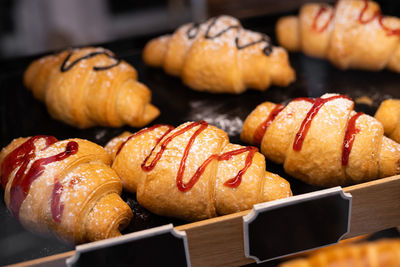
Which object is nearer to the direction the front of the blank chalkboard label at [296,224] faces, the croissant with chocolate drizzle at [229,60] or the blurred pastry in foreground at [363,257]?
the blurred pastry in foreground

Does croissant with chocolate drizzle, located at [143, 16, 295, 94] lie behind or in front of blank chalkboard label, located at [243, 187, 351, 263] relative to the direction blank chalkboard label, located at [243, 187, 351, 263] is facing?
behind

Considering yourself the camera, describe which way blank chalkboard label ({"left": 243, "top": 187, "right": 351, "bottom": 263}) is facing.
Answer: facing the viewer and to the right of the viewer

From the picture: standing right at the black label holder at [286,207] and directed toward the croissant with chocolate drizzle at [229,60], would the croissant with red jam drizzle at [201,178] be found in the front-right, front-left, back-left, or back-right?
front-left

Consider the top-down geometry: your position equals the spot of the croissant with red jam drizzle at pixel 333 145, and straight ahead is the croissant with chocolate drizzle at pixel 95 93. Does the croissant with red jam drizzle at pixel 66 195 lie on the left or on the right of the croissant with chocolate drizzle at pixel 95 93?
left

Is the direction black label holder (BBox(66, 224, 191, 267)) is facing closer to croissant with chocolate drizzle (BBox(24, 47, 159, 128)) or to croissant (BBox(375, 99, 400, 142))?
the croissant

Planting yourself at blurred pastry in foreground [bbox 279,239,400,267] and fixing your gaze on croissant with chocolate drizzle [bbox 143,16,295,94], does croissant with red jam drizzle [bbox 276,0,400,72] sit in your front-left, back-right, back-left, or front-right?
front-right

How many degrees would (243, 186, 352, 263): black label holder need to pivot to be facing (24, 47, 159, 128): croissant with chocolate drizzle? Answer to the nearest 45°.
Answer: approximately 180°

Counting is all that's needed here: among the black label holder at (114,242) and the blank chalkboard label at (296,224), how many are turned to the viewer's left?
0

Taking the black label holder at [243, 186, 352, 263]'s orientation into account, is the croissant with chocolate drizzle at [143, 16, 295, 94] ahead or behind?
behind
